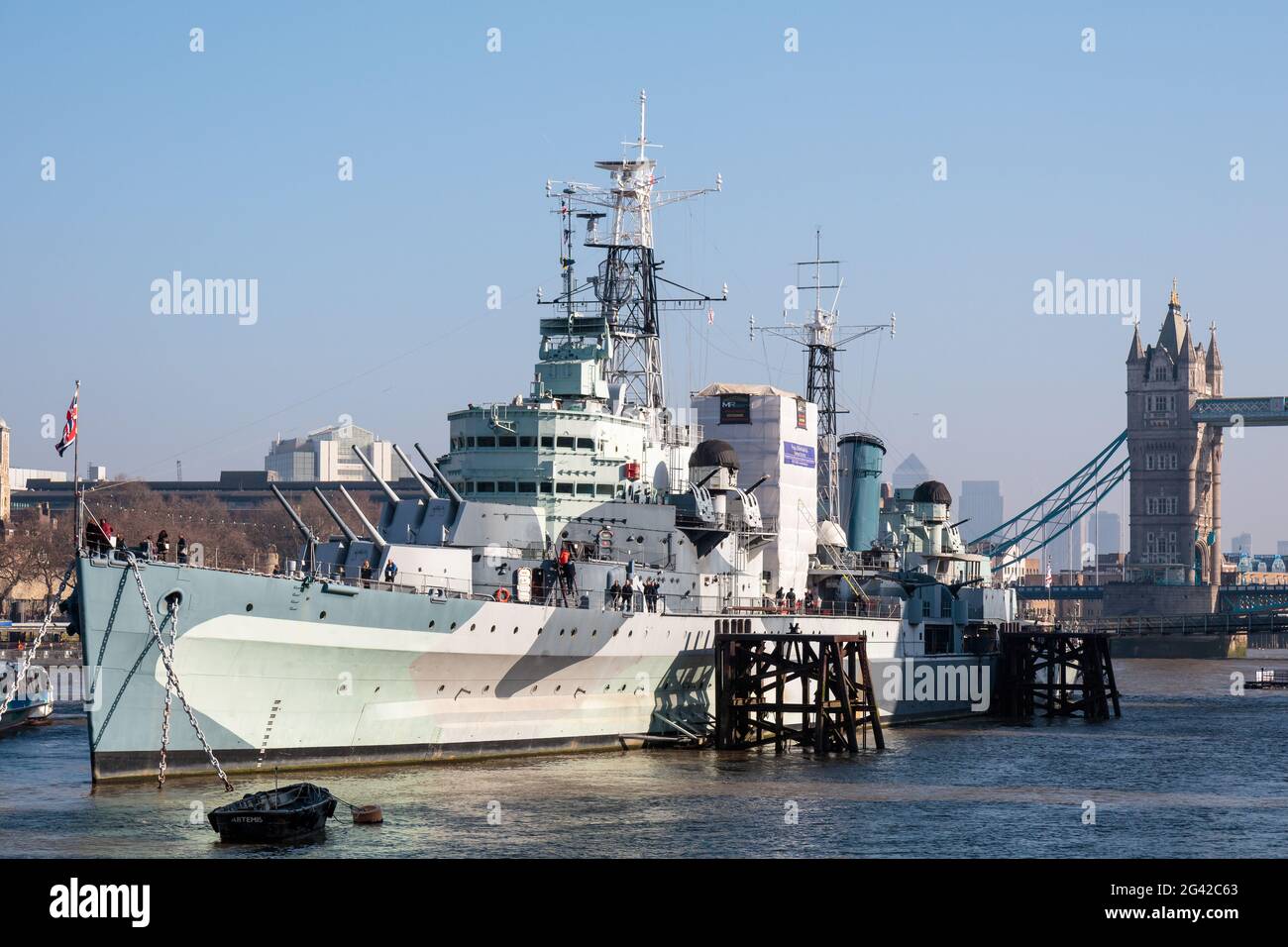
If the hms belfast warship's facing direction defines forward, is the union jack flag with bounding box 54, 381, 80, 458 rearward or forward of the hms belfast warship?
forward

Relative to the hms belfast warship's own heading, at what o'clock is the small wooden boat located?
The small wooden boat is roughly at 11 o'clock from the hms belfast warship.

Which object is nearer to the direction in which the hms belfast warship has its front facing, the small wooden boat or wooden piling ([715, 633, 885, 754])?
the small wooden boat

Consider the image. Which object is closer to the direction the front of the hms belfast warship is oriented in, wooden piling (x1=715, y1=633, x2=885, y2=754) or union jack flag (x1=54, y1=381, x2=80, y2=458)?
the union jack flag

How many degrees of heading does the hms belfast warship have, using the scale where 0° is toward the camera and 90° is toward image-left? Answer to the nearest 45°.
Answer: approximately 45°
